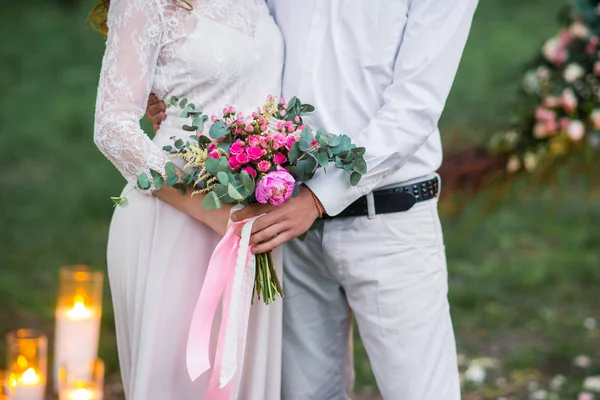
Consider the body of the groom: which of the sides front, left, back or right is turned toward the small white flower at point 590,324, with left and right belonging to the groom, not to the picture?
back

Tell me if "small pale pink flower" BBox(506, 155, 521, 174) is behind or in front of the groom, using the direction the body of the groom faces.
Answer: behind

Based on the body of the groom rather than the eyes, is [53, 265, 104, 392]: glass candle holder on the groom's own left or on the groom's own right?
on the groom's own right

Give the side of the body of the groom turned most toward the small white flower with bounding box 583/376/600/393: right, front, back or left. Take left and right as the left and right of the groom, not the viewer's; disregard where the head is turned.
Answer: back

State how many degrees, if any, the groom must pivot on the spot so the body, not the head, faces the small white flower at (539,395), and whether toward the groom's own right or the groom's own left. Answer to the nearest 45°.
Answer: approximately 180°

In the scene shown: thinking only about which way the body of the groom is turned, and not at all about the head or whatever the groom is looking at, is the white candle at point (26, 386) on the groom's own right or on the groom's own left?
on the groom's own right

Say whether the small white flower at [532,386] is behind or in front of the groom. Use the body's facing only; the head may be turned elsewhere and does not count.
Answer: behind

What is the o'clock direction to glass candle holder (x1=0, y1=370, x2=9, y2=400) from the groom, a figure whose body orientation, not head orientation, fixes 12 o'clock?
The glass candle holder is roughly at 2 o'clock from the groom.

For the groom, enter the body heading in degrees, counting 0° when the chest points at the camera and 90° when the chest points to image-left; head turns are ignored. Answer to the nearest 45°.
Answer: approximately 45°
